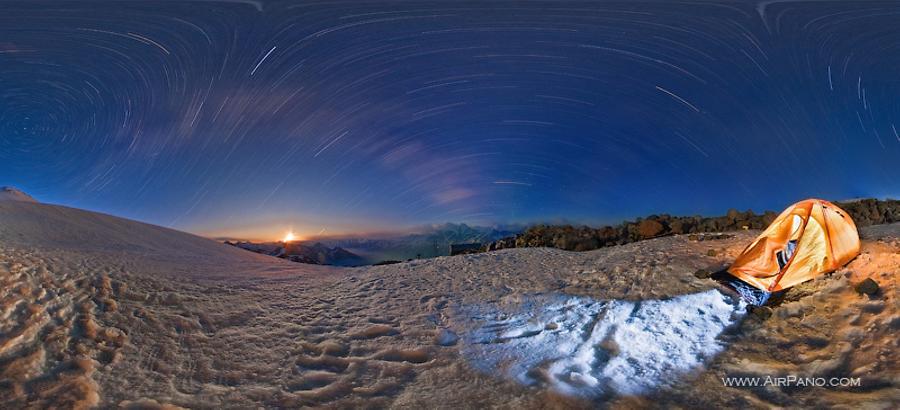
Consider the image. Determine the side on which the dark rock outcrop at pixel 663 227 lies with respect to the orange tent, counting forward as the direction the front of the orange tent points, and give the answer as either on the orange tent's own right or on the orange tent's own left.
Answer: on the orange tent's own right

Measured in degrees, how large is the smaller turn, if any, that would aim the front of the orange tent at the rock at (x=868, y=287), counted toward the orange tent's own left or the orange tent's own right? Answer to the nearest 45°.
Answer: approximately 90° to the orange tent's own left

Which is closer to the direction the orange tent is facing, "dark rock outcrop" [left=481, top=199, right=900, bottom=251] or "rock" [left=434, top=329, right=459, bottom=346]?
the rock

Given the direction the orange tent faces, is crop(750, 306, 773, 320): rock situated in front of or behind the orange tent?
in front

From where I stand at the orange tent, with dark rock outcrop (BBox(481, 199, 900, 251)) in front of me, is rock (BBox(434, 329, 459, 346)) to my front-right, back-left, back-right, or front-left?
back-left

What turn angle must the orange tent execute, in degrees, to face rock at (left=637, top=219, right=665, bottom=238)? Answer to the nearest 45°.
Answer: approximately 90° to its right

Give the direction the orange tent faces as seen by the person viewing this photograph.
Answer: facing the viewer and to the left of the viewer

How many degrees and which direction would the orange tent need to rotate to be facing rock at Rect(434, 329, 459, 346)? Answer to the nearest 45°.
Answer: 0° — it already faces it
